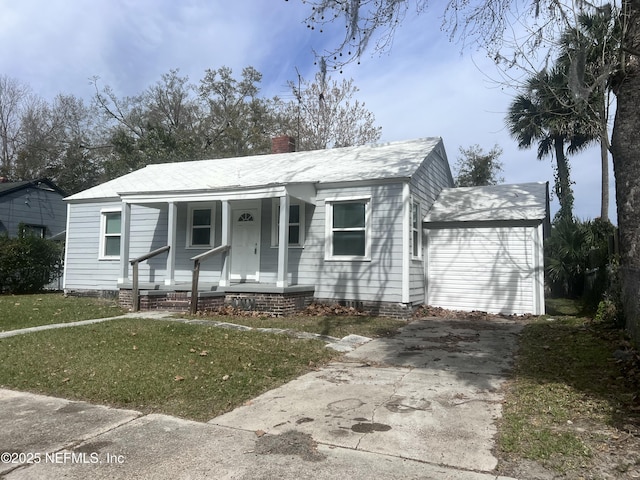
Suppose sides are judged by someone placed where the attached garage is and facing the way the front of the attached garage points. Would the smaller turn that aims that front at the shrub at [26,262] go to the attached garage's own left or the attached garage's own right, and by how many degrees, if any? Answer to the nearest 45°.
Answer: approximately 90° to the attached garage's own right

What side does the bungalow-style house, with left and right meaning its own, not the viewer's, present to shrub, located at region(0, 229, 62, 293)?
right

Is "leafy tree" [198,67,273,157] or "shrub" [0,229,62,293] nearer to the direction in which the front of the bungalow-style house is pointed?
the shrub

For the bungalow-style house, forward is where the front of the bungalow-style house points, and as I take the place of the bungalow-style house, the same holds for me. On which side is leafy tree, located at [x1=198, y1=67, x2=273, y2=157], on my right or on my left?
on my right

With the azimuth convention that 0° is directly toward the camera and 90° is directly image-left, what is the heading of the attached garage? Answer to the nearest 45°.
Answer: approximately 0°

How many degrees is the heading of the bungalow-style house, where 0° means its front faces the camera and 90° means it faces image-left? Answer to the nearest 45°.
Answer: approximately 45°

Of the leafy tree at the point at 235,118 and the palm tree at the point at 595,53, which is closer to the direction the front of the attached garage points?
the palm tree

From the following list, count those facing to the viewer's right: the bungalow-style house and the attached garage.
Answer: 0

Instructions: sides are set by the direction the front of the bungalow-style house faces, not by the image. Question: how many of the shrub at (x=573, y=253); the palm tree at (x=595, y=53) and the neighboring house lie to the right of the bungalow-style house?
1

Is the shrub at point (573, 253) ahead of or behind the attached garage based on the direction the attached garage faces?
behind

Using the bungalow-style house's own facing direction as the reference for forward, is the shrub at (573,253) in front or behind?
behind
